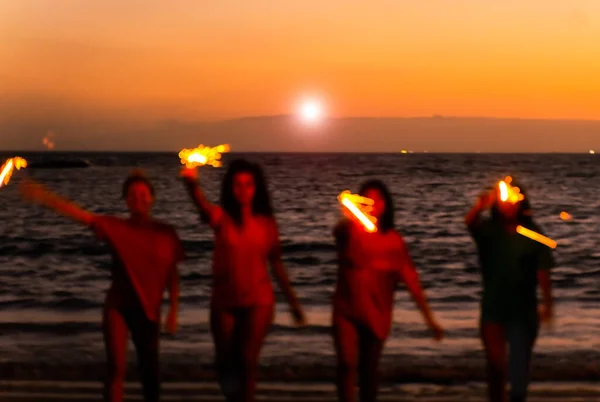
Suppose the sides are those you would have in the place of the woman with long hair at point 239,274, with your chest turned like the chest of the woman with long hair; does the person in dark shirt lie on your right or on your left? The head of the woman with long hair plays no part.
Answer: on your left

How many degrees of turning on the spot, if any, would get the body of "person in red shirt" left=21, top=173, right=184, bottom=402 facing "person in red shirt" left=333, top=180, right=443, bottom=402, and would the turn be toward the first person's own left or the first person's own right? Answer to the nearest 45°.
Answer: approximately 90° to the first person's own left

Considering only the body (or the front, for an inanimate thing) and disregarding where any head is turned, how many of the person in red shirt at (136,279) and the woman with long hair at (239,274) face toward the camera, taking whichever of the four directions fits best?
2

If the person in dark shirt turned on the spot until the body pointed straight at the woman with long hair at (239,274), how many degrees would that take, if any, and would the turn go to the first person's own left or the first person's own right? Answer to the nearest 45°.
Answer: approximately 90° to the first person's own right

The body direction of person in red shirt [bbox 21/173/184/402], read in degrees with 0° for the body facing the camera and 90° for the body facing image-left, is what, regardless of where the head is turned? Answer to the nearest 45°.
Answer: approximately 0°

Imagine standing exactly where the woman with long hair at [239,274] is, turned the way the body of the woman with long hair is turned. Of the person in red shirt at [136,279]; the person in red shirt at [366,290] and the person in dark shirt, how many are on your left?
2

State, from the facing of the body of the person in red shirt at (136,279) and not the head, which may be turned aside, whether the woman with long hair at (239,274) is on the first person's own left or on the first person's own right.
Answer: on the first person's own left

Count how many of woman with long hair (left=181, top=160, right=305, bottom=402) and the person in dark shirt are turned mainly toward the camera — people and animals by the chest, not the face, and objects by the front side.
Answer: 2
